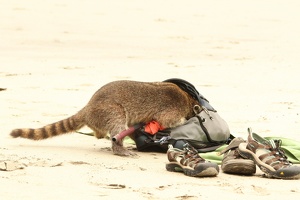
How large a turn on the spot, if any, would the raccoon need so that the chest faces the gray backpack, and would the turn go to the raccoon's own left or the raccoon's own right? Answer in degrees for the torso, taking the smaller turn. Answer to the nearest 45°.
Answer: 0° — it already faces it

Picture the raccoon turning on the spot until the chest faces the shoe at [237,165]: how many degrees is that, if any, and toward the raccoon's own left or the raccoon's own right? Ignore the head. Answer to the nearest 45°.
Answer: approximately 45° to the raccoon's own right

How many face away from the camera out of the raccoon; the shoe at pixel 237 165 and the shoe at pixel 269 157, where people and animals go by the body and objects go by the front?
0

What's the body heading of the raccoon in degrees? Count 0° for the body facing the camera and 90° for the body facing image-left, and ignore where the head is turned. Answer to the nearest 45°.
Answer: approximately 270°

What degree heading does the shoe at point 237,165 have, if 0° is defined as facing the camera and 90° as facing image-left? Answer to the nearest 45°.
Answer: approximately 315°

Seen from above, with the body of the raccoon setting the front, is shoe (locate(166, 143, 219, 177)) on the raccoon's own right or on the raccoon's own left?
on the raccoon's own right

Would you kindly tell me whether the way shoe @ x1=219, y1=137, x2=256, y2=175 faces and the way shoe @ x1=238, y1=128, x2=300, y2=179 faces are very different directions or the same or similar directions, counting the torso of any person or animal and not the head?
same or similar directions

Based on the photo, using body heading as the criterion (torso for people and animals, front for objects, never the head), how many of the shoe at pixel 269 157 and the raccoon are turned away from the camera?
0

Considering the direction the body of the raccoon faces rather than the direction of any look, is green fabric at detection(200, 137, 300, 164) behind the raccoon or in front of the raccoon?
in front

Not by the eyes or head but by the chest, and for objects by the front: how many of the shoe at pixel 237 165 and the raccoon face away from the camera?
0
